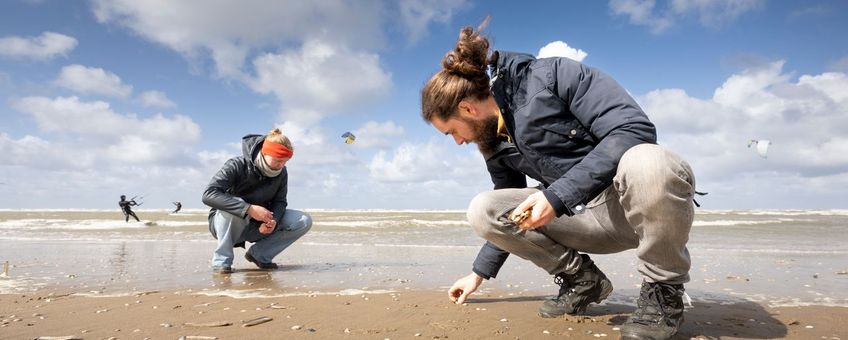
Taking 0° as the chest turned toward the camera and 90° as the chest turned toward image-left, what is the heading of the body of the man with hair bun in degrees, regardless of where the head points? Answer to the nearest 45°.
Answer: approximately 45°

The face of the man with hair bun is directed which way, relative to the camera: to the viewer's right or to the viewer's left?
to the viewer's left

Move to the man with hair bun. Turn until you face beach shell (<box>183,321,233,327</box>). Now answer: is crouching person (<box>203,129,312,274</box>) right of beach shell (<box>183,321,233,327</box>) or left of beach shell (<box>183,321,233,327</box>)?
right

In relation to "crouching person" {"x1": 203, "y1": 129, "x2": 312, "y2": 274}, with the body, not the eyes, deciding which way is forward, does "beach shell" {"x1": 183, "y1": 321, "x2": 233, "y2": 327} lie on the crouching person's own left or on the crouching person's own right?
on the crouching person's own right

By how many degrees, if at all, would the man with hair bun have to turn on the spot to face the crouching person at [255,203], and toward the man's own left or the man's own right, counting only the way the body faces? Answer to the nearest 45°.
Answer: approximately 90° to the man's own right

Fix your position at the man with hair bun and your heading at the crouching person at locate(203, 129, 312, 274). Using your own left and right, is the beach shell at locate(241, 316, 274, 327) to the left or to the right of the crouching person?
left
